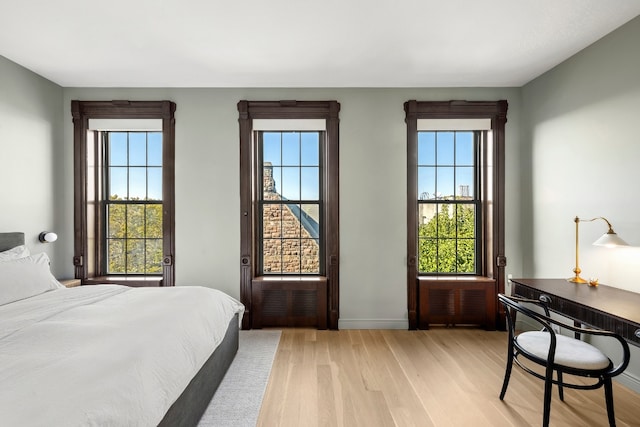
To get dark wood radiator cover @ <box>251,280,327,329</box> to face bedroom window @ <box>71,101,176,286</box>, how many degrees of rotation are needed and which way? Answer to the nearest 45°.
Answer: approximately 90° to its right

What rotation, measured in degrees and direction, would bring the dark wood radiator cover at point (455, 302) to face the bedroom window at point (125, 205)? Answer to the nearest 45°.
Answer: approximately 90° to its right

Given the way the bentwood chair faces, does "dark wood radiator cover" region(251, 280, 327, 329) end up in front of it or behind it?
behind

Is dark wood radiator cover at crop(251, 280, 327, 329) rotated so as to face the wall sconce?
no

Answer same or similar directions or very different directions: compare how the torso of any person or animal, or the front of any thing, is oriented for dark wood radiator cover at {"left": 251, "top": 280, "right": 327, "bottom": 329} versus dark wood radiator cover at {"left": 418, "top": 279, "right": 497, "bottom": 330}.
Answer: same or similar directions

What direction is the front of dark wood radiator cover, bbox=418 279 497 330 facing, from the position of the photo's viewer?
facing the viewer

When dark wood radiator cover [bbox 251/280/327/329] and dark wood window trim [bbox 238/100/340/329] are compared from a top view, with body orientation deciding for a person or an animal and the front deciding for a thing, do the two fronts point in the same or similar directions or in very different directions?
same or similar directions

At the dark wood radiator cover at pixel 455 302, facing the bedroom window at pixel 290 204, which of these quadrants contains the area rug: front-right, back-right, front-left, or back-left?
front-left

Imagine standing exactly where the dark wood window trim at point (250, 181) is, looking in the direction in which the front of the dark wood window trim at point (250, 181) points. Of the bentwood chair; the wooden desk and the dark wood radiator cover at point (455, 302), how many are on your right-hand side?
0

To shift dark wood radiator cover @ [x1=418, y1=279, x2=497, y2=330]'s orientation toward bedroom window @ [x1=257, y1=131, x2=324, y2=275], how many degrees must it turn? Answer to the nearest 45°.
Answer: approximately 90° to its right

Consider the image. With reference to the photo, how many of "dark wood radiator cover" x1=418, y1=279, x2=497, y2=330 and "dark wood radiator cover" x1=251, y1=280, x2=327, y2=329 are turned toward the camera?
2

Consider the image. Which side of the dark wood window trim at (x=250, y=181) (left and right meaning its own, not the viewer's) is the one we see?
front
